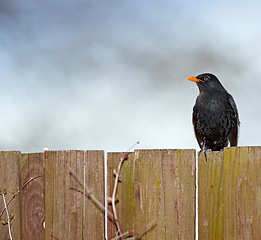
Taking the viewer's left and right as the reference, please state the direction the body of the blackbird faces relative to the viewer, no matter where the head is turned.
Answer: facing the viewer and to the left of the viewer
